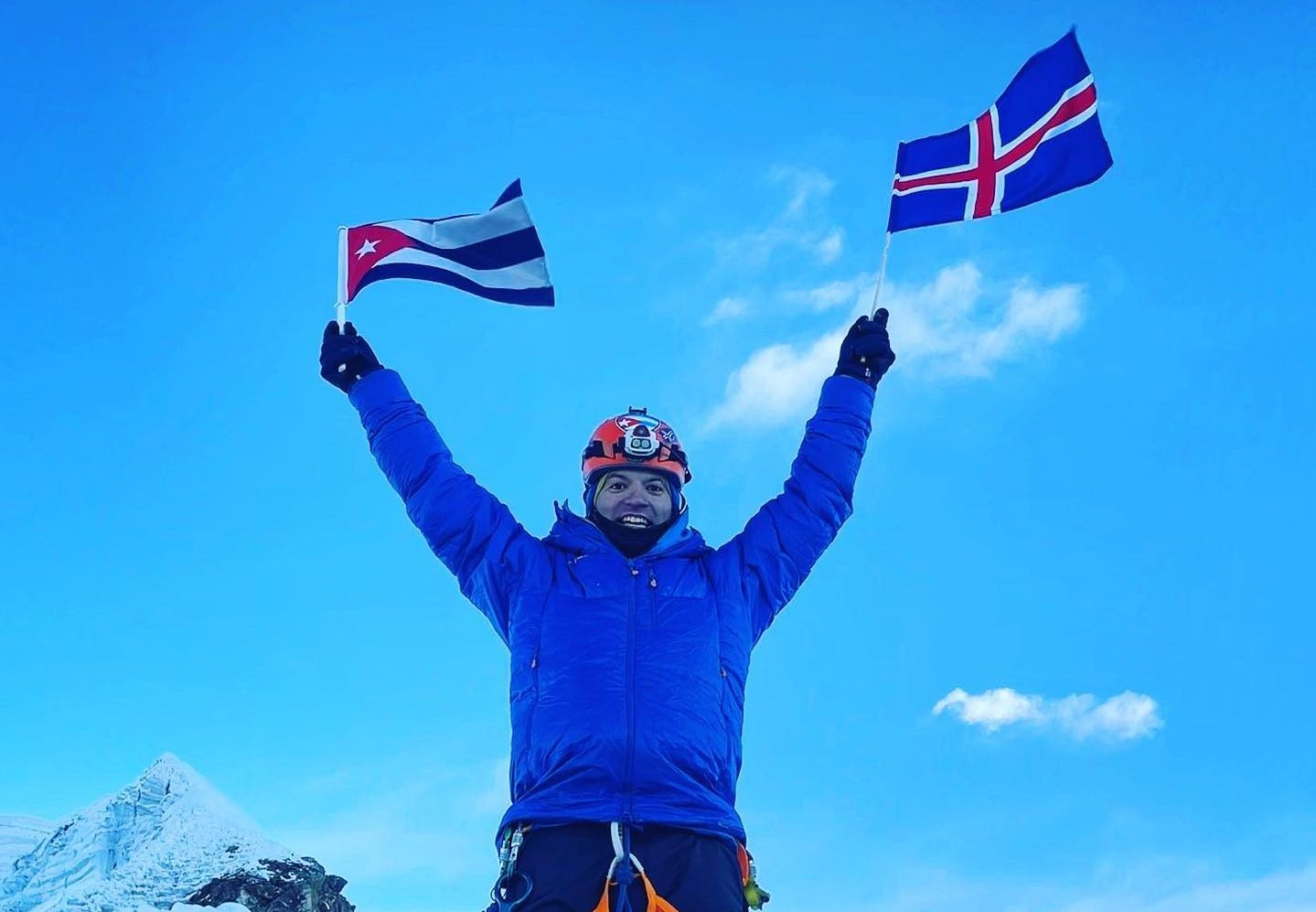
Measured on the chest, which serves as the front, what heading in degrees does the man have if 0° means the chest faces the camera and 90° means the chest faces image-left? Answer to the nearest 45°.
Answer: approximately 0°
